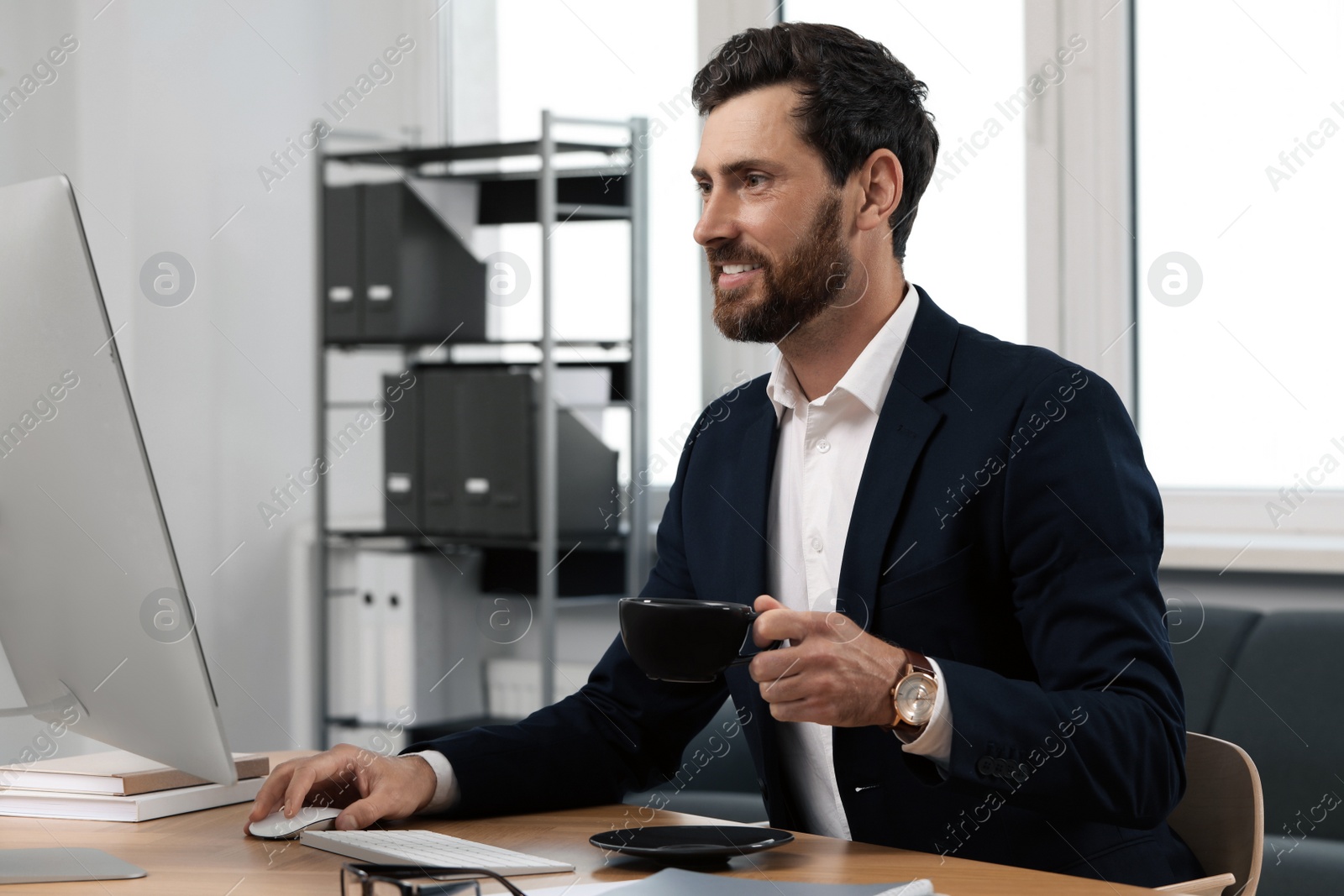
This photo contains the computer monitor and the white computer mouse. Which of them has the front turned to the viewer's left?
the white computer mouse

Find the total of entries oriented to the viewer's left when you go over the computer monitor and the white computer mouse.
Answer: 1

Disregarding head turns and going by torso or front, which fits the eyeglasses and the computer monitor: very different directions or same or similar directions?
very different directions

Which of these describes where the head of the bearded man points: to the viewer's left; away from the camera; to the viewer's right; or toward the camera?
to the viewer's left

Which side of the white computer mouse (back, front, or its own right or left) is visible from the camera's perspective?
left

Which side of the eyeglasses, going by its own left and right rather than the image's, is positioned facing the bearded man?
back

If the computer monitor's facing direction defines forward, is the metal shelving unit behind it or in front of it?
in front

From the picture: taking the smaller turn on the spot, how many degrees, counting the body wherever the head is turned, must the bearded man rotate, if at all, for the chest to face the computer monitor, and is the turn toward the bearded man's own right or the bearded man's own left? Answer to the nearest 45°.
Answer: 0° — they already face it

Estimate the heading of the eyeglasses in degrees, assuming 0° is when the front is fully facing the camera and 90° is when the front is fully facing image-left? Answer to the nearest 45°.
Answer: approximately 45°

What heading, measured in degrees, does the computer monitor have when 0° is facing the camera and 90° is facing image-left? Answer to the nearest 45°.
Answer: approximately 225°
